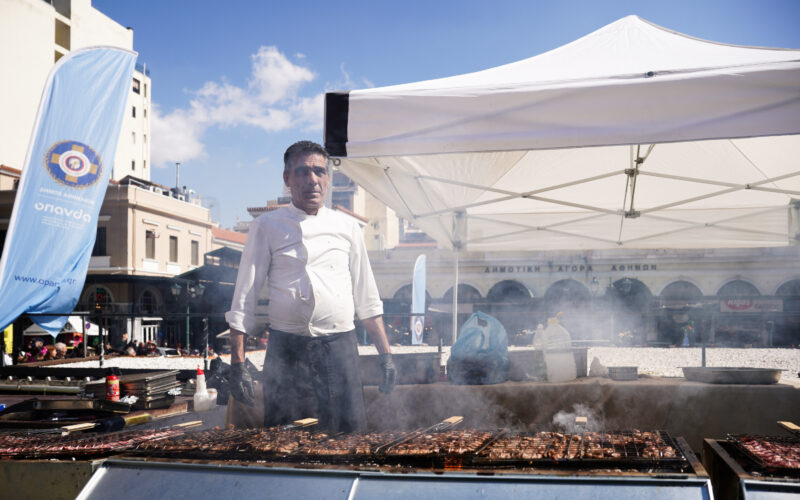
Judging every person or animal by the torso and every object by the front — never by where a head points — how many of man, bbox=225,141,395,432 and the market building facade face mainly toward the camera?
2

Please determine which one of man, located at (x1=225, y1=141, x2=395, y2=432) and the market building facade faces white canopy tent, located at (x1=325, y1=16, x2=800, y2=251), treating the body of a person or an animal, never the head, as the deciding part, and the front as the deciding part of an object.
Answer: the market building facade

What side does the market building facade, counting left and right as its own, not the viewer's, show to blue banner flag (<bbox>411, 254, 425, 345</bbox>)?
front

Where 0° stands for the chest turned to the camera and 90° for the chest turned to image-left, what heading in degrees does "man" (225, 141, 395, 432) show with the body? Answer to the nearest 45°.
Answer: approximately 0°

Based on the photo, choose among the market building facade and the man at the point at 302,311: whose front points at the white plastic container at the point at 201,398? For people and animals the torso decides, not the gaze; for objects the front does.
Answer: the market building facade

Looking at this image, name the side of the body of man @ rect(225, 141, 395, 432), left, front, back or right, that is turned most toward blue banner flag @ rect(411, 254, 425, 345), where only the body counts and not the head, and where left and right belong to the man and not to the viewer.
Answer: back

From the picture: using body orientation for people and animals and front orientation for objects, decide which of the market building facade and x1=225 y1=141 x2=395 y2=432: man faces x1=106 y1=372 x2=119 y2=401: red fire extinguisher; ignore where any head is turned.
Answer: the market building facade

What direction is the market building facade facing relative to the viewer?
toward the camera

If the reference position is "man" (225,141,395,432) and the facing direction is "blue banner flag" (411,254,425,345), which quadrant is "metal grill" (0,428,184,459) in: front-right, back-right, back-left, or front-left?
back-left

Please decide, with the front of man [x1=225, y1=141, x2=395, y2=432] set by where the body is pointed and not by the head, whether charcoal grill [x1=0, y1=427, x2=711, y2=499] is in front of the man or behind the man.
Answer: in front

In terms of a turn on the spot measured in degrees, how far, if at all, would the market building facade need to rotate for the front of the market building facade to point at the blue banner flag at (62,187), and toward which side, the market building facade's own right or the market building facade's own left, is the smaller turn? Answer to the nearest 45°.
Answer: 0° — it already faces it

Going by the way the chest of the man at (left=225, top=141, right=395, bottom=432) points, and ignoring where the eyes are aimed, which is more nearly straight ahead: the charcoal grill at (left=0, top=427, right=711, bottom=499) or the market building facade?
the charcoal grill

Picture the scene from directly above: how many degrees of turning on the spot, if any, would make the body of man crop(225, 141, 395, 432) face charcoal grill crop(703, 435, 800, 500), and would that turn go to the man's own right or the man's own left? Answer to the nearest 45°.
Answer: approximately 45° to the man's own left

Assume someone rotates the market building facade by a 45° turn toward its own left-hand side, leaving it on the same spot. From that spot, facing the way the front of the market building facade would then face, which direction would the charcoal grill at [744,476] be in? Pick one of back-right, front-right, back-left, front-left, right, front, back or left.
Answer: front-right
